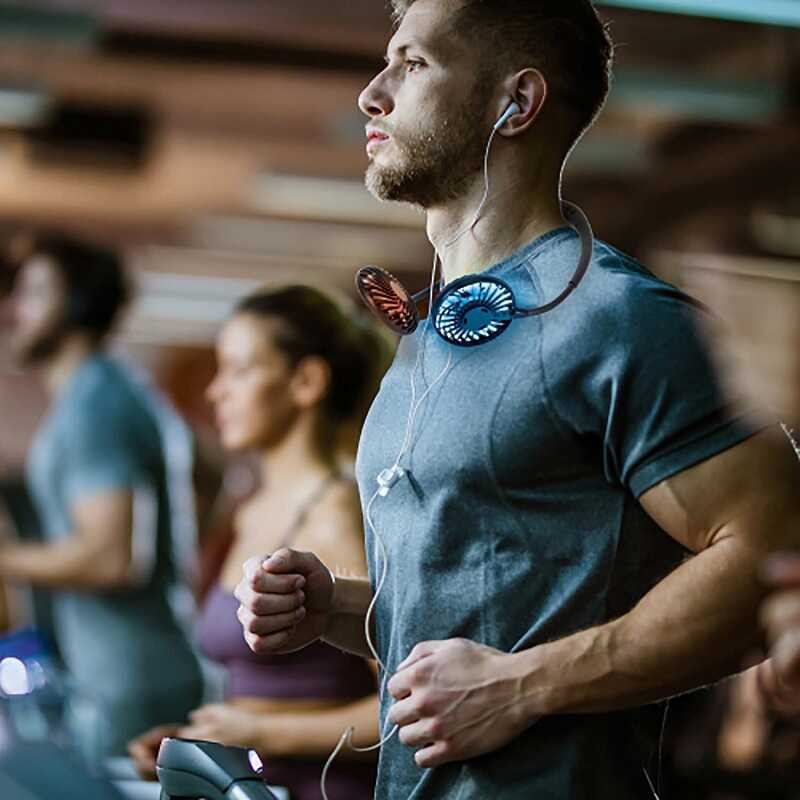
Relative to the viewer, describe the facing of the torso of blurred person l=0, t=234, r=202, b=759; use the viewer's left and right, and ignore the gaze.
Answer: facing to the left of the viewer

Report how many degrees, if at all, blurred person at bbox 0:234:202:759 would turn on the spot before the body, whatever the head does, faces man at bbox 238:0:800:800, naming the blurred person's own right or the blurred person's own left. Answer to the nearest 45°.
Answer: approximately 90° to the blurred person's own left

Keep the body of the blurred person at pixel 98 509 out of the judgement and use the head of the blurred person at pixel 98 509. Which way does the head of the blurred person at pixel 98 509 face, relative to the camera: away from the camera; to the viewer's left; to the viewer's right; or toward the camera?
to the viewer's left

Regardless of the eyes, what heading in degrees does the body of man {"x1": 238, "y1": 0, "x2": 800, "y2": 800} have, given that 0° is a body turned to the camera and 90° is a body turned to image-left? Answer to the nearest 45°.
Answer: approximately 45°

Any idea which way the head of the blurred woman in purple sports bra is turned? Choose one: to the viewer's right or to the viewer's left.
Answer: to the viewer's left

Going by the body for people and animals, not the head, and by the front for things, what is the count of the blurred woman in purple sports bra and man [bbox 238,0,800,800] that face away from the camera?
0
